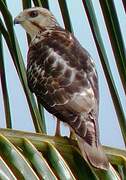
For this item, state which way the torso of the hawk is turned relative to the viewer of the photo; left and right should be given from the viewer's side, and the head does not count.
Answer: facing away from the viewer and to the left of the viewer
